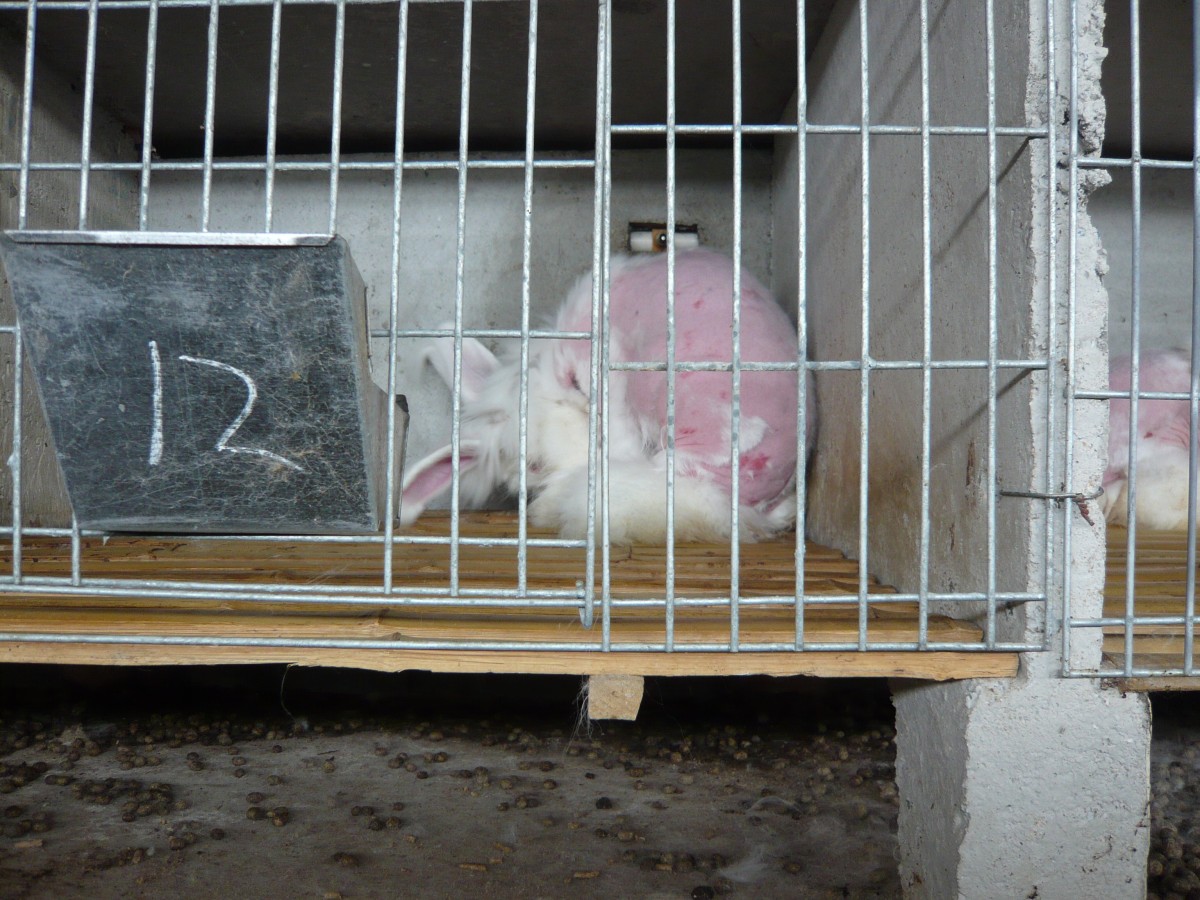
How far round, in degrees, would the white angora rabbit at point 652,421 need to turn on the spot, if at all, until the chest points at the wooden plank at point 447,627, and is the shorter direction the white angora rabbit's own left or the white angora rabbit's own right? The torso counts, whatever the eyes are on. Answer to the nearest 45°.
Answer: approximately 90° to the white angora rabbit's own left

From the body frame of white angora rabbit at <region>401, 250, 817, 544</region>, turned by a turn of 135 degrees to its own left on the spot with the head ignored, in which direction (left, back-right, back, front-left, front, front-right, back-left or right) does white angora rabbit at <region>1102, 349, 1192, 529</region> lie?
front-left

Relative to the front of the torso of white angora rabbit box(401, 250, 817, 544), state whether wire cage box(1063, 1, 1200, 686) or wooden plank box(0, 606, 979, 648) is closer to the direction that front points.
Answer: the wooden plank

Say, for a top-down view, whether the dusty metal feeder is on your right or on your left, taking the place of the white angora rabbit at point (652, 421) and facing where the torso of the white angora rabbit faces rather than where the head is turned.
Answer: on your left

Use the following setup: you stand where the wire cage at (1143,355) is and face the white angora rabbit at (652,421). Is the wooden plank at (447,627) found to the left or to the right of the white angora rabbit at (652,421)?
left

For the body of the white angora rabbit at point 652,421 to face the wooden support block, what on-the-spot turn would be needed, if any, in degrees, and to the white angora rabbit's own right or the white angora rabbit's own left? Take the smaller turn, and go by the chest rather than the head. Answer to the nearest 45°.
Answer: approximately 90° to the white angora rabbit's own left

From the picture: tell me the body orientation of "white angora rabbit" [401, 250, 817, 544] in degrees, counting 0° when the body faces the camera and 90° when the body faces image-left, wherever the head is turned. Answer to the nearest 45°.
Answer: approximately 90°

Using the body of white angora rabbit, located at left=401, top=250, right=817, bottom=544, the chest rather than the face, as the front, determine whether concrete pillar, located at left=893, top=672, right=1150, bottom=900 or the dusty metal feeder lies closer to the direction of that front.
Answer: the dusty metal feeder

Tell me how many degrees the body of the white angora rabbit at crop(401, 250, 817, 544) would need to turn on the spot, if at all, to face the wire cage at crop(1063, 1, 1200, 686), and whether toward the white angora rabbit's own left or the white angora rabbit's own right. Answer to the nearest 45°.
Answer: approximately 180°
